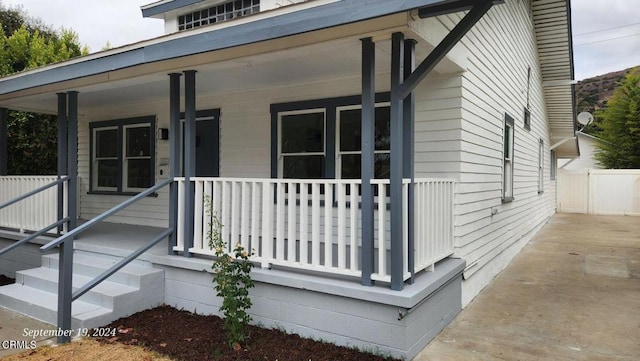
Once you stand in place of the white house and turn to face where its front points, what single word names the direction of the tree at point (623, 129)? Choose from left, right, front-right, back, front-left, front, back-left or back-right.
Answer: back

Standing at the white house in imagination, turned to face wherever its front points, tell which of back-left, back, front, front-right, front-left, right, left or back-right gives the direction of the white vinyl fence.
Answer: back

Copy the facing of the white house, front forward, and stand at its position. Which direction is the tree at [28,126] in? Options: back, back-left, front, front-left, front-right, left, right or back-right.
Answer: right

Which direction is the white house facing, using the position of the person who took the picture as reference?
facing the viewer and to the left of the viewer
